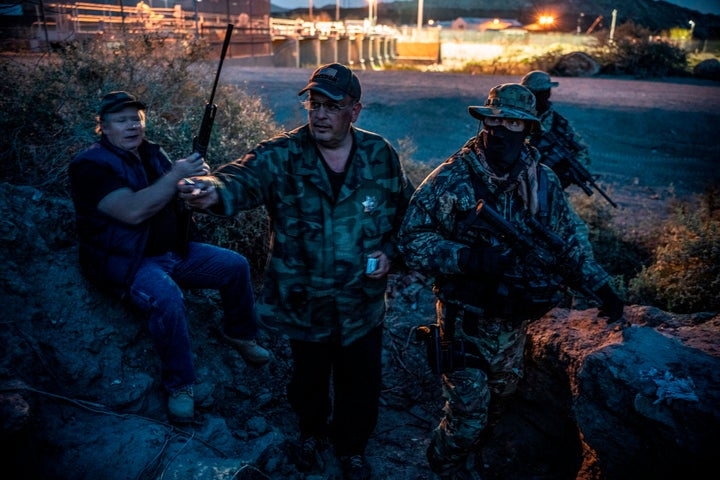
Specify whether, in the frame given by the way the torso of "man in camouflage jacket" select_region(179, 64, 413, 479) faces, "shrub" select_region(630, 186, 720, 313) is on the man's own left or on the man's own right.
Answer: on the man's own left

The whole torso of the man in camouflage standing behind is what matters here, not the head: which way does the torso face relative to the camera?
to the viewer's right

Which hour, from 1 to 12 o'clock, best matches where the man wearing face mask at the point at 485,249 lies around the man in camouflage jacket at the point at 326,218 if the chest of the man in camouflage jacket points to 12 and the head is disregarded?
The man wearing face mask is roughly at 9 o'clock from the man in camouflage jacket.

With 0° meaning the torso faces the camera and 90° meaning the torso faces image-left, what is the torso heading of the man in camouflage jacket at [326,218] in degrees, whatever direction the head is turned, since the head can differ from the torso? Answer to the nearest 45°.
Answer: approximately 0°

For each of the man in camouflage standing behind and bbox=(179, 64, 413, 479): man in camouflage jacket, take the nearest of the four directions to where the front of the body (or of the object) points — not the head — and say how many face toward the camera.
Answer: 1

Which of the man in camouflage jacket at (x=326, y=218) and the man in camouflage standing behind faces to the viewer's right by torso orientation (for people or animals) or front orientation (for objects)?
the man in camouflage standing behind
